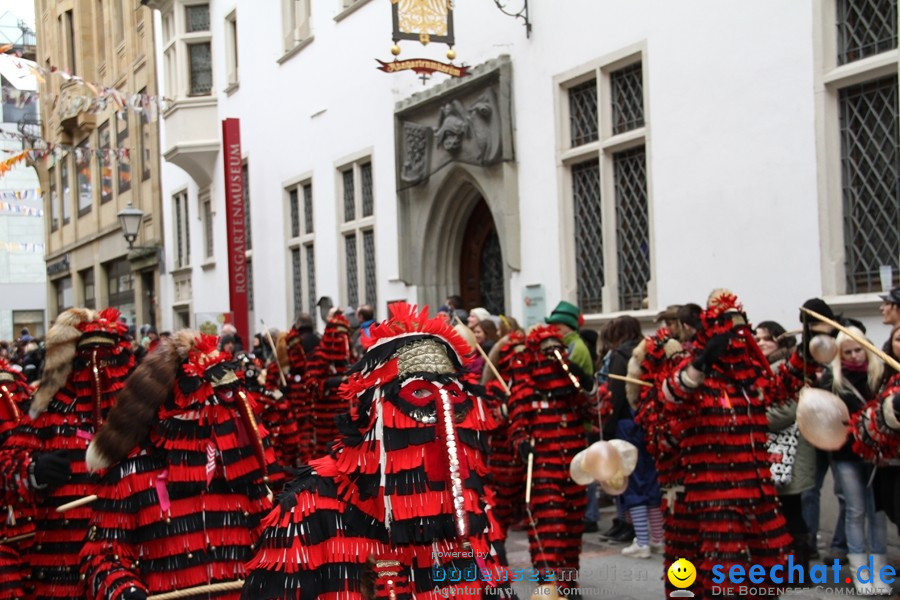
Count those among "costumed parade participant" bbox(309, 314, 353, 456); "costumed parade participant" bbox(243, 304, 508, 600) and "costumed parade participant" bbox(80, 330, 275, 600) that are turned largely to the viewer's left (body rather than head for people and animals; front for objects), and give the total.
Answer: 0

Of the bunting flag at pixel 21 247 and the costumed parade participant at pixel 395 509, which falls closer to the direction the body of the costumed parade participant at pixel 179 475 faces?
the costumed parade participant

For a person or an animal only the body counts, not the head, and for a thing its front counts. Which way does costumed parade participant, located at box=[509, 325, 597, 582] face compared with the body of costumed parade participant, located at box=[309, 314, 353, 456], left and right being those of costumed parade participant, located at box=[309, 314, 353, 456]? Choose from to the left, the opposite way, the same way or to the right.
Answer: the same way

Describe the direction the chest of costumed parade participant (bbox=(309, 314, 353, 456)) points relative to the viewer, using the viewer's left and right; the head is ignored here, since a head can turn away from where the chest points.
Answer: facing the viewer and to the right of the viewer

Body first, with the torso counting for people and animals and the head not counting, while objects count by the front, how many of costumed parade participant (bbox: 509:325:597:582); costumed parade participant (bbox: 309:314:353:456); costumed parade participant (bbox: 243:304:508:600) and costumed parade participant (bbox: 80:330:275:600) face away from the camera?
0

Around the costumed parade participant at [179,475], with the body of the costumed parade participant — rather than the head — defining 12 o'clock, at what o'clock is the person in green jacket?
The person in green jacket is roughly at 9 o'clock from the costumed parade participant.

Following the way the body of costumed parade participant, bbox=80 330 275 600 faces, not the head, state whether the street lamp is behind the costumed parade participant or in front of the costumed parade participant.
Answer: behind

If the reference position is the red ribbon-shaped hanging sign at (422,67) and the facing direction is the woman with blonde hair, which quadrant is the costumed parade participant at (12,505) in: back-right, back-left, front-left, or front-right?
front-right

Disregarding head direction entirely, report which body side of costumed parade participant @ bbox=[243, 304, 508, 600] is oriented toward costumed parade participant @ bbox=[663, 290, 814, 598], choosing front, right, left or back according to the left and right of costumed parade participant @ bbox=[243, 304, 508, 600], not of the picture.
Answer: left

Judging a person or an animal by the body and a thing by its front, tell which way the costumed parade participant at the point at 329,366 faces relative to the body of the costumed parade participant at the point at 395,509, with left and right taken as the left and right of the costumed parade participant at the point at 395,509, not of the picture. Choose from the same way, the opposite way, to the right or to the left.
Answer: the same way
